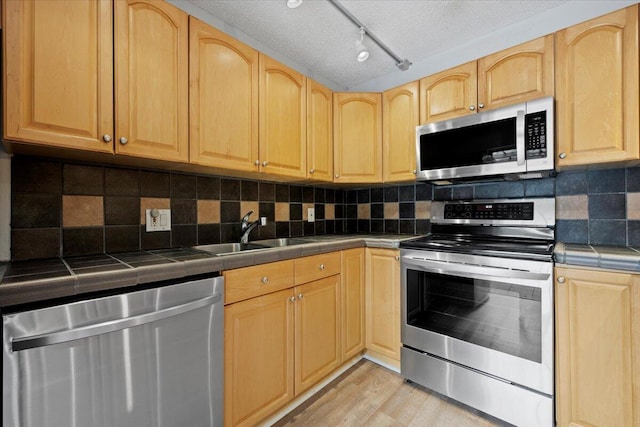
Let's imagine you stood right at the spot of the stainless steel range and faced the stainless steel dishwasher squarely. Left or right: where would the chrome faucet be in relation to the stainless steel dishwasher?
right

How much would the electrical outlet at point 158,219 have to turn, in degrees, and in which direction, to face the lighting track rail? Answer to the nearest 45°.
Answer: approximately 90° to its left

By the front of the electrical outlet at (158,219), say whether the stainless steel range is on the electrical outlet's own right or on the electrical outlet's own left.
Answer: on the electrical outlet's own left

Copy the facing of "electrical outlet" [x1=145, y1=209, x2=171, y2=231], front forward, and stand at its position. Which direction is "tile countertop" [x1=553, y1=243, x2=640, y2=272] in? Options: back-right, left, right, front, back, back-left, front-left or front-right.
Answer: front-left

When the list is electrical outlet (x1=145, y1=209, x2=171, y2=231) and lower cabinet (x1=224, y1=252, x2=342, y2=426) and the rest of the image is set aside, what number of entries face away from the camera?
0

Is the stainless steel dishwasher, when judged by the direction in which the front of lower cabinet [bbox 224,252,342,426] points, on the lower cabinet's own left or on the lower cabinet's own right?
on the lower cabinet's own right

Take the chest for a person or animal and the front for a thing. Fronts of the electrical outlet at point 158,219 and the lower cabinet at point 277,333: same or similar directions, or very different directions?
same or similar directions

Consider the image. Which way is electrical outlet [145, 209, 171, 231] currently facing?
toward the camera

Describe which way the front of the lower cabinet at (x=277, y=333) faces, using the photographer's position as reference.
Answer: facing the viewer and to the right of the viewer

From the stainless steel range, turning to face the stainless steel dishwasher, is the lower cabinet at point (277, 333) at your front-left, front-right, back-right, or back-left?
front-right

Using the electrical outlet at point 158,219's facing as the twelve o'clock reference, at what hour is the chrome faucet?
The chrome faucet is roughly at 9 o'clock from the electrical outlet.

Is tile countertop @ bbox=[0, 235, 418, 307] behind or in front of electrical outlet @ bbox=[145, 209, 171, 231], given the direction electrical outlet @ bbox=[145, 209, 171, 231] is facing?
in front
